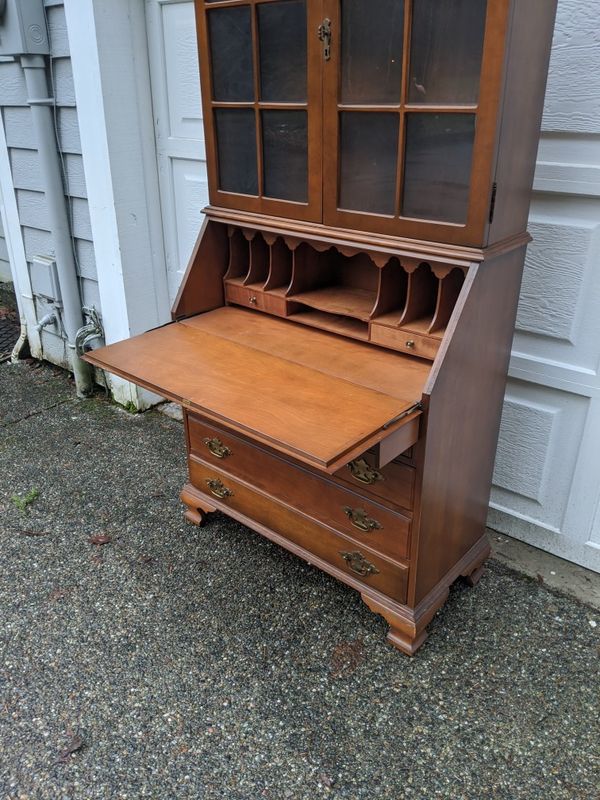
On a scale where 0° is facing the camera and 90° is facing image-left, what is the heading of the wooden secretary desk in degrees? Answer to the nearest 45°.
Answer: approximately 45°

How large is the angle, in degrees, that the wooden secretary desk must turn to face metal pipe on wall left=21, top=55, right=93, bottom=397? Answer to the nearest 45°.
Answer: approximately 90° to its right

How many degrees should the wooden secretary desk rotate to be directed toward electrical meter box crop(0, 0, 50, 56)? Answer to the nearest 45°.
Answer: approximately 90° to its right

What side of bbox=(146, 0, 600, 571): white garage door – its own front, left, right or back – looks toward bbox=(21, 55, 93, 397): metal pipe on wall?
right

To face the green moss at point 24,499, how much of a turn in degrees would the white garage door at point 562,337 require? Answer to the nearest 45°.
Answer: approximately 45° to its right

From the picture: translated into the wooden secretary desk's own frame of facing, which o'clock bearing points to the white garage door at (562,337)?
The white garage door is roughly at 7 o'clock from the wooden secretary desk.

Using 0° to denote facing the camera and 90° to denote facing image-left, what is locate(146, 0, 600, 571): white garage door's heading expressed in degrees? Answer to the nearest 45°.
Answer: approximately 45°
